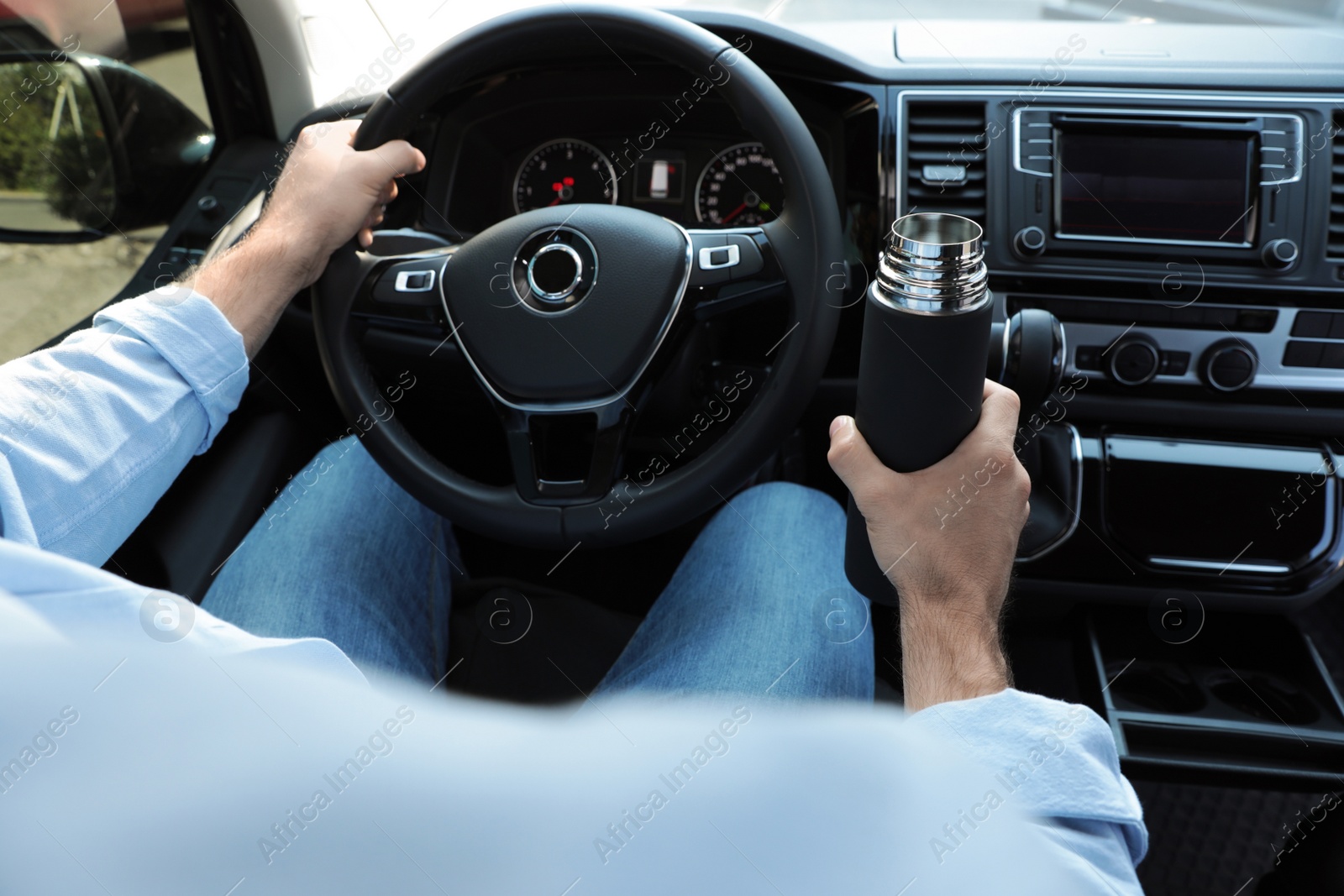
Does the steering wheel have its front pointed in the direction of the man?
yes

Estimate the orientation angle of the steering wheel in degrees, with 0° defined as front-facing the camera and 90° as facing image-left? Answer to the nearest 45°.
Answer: approximately 0°

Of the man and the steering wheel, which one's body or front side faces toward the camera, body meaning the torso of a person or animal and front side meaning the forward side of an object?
the steering wheel

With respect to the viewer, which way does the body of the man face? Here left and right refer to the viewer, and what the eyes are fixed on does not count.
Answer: facing away from the viewer

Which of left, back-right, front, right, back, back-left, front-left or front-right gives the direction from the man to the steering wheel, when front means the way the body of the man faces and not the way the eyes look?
front

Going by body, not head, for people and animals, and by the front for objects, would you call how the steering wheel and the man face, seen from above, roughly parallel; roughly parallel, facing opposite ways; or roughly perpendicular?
roughly parallel, facing opposite ways

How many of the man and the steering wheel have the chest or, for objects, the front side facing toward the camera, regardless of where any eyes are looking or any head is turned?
1
